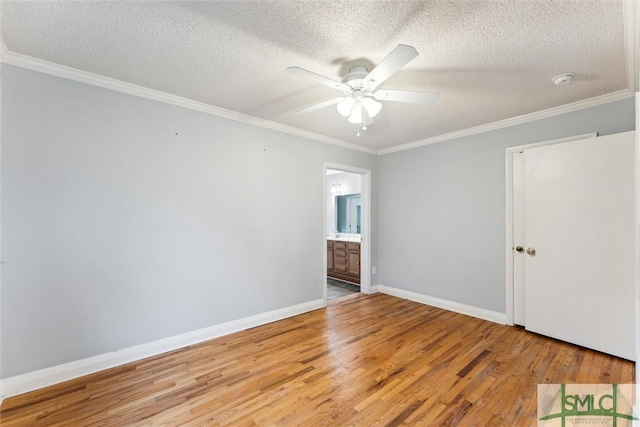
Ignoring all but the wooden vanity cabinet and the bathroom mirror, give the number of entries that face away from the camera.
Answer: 0

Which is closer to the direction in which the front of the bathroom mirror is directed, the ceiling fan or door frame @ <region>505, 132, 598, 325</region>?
the ceiling fan

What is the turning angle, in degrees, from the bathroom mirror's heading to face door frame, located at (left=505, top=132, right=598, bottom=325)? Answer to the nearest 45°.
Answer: approximately 90° to its left

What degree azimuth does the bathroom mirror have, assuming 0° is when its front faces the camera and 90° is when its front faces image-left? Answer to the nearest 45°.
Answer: approximately 45°

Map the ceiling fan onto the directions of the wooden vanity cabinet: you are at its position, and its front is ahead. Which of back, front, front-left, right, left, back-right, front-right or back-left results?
front-left
